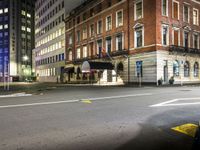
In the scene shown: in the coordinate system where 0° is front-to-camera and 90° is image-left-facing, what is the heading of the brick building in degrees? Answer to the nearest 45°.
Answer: approximately 45°
